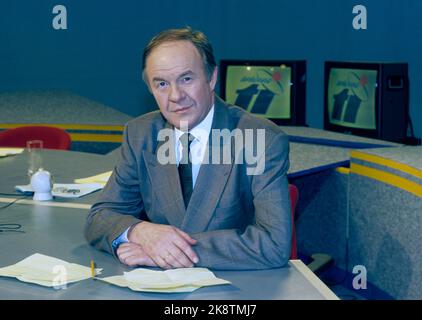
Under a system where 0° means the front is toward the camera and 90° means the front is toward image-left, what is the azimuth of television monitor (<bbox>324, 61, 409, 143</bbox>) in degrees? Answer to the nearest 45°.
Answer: approximately 45°

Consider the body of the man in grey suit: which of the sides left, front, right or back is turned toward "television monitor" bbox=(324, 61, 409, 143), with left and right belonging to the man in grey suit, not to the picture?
back

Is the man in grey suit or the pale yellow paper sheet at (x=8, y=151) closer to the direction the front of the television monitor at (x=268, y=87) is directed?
the man in grey suit

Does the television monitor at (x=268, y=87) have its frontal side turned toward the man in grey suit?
yes

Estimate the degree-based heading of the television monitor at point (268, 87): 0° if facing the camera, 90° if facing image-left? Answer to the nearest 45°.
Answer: approximately 0°

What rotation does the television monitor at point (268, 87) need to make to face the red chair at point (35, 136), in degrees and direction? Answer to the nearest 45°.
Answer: approximately 90° to its right

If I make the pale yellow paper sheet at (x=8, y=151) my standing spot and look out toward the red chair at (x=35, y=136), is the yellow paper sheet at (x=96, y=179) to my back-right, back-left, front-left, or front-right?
back-right
